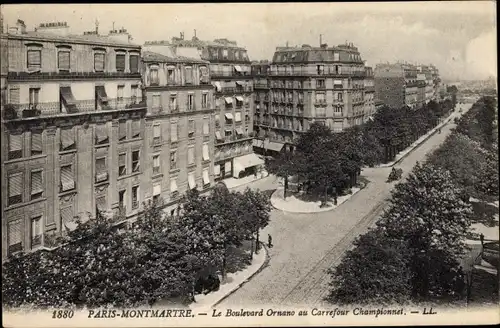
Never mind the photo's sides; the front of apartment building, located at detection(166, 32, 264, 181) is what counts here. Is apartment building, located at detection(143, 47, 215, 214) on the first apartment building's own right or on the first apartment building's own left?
on the first apartment building's own right

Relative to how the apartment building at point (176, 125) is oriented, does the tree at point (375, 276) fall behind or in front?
in front

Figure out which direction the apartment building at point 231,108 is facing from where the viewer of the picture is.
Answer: facing the viewer and to the right of the viewer

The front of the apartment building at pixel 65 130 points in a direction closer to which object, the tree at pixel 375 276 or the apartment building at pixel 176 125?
the tree

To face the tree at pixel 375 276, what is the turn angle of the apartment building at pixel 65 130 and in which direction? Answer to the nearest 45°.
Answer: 0° — it already faces it

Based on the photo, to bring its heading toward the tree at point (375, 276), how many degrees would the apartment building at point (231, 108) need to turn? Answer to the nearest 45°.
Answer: approximately 45° to its right

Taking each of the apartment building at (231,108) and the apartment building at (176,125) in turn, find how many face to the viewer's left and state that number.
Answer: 0

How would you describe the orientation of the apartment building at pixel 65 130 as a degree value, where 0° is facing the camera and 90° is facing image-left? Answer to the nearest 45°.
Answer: approximately 315°

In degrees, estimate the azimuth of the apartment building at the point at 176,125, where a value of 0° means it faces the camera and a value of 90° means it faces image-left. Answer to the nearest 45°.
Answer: approximately 315°

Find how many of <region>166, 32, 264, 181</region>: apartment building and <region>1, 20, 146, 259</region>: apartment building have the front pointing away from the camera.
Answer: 0
